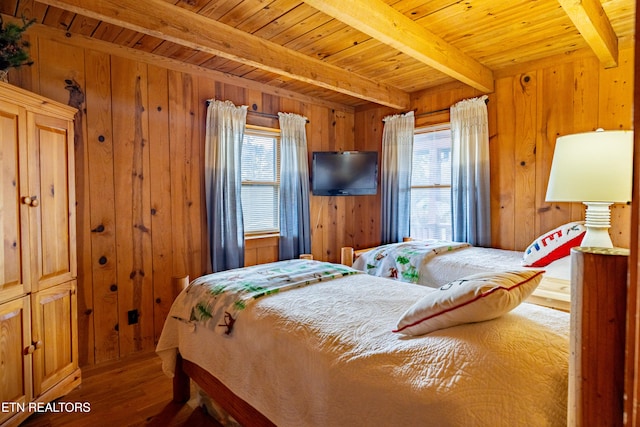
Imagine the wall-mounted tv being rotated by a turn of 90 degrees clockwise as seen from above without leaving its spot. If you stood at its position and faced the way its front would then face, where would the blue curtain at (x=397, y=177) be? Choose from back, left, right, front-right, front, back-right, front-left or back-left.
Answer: back

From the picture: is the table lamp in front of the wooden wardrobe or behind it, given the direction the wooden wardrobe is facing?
in front

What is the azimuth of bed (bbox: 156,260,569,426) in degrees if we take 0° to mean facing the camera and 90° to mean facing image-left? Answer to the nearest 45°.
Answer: approximately 135°

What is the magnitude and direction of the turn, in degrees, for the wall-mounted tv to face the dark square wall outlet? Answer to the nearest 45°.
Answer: approximately 45° to its right

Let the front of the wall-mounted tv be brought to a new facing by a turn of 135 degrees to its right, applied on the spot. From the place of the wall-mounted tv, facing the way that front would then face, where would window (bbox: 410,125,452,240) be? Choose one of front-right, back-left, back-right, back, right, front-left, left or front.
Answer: back-right

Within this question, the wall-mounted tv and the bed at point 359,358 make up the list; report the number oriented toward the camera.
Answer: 1

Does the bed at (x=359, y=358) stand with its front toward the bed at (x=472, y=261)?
no

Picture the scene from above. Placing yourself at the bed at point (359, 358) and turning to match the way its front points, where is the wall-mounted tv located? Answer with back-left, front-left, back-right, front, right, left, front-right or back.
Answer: front-right

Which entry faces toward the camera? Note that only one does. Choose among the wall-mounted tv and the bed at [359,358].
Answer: the wall-mounted tv

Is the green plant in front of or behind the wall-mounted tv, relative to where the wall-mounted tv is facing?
in front

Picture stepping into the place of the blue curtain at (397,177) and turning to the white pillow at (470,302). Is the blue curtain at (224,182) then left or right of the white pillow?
right

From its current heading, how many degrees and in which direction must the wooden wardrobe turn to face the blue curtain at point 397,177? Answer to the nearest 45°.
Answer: approximately 45° to its left

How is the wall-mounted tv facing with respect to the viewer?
toward the camera

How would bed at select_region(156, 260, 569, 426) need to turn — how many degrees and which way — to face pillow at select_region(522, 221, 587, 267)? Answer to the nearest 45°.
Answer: approximately 90° to its right

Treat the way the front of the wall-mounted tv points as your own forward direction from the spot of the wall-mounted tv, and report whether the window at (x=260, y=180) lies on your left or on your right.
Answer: on your right

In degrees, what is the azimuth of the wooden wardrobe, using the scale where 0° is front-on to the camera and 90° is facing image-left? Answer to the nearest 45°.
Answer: approximately 315°

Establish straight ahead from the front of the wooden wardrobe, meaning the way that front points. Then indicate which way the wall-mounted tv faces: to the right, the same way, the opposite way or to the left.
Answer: to the right

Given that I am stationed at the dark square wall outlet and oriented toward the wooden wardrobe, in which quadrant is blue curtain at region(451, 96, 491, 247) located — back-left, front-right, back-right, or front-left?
back-left

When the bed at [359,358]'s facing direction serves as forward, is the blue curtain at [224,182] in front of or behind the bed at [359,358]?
in front
